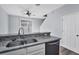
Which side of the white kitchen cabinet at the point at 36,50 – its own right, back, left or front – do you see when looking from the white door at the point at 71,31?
left

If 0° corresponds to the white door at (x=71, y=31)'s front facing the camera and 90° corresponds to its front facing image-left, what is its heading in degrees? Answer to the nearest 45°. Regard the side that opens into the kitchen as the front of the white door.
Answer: approximately 45°

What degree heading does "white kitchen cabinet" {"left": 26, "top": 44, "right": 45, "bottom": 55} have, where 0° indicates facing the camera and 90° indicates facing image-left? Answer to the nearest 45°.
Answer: approximately 315°
